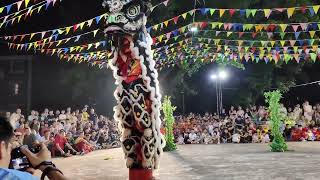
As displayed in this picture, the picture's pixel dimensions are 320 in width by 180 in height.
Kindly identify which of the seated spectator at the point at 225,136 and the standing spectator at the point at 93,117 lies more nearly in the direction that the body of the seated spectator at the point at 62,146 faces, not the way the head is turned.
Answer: the seated spectator

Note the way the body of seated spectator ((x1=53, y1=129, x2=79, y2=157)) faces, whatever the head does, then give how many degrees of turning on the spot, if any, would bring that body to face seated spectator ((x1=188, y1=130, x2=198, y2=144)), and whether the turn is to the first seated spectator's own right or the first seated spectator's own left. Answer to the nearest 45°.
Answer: approximately 90° to the first seated spectator's own left

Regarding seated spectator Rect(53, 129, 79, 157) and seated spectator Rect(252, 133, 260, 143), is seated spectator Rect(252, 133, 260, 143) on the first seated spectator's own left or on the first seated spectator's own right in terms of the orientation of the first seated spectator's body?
on the first seated spectator's own left

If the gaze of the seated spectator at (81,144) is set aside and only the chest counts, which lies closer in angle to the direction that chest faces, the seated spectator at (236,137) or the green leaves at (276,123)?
the green leaves

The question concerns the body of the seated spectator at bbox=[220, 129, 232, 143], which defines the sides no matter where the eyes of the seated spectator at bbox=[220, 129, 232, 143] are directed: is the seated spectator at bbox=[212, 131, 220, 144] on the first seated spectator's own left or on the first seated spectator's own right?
on the first seated spectator's own right

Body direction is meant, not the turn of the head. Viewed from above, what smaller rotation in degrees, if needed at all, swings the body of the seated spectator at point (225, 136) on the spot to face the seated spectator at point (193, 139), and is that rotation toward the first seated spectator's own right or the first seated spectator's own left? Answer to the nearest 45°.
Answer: approximately 90° to the first seated spectator's own right

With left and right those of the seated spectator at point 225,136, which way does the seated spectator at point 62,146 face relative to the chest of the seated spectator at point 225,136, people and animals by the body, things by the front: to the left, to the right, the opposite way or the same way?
to the left

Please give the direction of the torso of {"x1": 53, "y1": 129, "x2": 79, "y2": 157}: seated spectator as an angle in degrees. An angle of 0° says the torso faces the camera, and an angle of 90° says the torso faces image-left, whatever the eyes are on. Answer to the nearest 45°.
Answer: approximately 315°

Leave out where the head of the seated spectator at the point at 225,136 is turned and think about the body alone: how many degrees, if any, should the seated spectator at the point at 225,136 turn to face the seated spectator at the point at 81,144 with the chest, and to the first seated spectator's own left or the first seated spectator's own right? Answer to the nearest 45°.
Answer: approximately 45° to the first seated spectator's own right

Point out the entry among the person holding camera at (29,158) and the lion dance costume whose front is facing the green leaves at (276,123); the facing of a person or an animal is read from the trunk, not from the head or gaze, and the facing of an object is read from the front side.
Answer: the person holding camera

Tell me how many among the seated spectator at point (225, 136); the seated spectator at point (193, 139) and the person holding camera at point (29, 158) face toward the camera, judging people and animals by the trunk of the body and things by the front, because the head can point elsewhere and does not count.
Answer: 2

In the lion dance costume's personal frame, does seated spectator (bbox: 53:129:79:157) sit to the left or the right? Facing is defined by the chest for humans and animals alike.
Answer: on its right

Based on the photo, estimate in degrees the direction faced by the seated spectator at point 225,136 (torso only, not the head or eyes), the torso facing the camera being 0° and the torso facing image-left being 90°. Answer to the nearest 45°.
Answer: approximately 0°

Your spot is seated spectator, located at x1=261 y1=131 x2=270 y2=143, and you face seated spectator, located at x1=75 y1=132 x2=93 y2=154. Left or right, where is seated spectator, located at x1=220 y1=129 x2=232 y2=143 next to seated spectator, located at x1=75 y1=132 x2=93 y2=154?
right

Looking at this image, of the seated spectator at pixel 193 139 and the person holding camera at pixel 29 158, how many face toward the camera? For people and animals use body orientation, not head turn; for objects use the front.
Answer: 1

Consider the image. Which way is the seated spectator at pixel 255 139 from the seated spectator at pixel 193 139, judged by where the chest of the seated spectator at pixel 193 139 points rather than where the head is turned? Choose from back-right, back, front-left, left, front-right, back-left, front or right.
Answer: left
